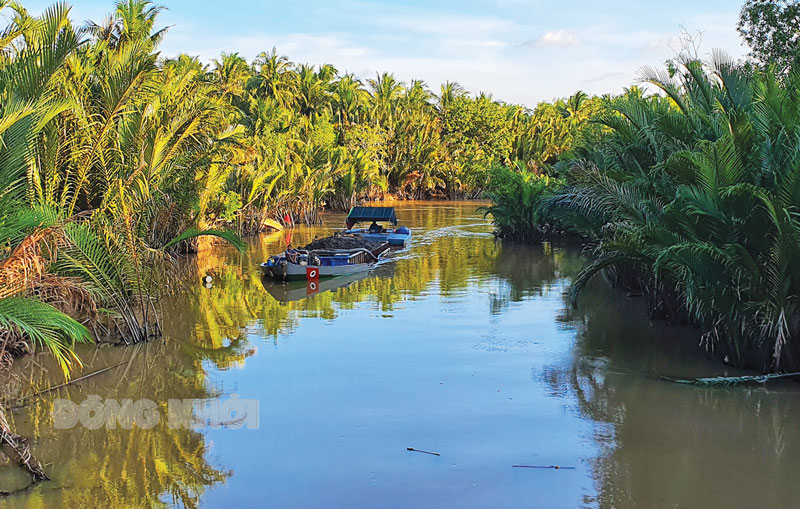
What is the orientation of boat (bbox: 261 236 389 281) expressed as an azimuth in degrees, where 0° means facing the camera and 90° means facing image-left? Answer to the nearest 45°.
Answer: approximately 45°

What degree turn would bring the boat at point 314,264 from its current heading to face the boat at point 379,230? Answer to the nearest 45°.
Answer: approximately 135° to its right
